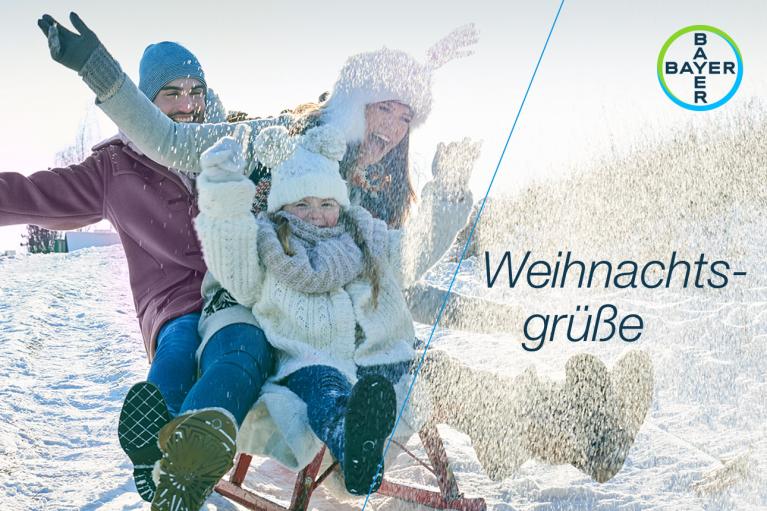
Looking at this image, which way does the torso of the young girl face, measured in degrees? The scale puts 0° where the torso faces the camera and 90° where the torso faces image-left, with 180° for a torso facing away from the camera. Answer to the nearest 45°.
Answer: approximately 0°

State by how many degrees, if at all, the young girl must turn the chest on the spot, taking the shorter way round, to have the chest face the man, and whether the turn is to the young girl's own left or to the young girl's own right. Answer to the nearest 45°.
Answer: approximately 135° to the young girl's own right
